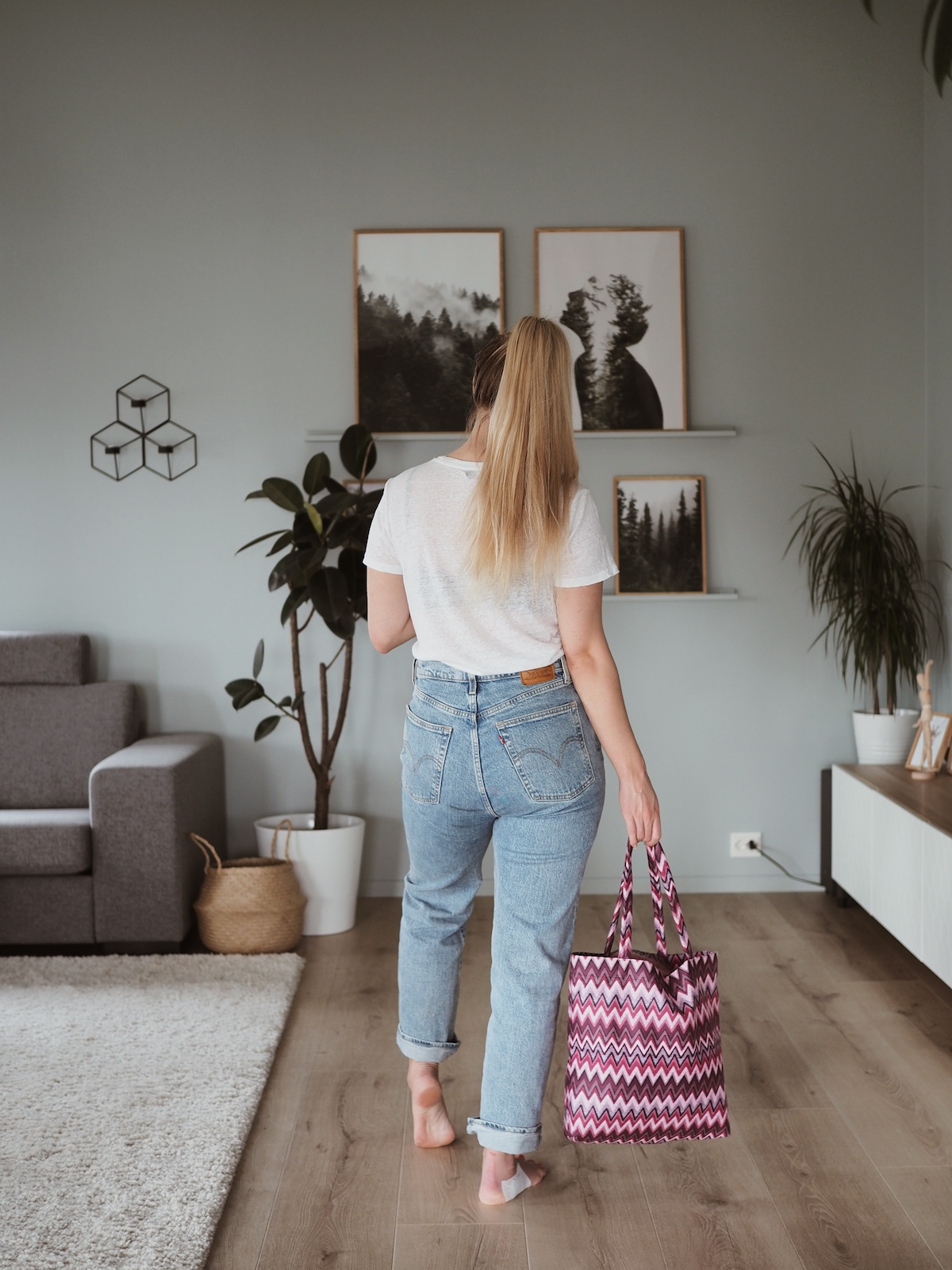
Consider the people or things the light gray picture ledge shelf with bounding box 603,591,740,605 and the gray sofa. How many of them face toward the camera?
2

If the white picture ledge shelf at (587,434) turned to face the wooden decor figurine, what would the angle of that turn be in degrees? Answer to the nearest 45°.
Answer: approximately 45° to its left

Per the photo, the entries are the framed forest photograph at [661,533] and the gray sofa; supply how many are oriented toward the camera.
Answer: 2

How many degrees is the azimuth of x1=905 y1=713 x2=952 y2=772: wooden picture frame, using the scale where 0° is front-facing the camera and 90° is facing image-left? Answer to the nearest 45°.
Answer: approximately 45°

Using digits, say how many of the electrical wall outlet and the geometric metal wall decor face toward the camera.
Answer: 2
